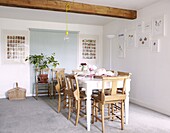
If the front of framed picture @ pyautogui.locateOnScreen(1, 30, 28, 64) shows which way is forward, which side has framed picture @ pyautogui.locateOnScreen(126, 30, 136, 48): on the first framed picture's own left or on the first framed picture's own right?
on the first framed picture's own left

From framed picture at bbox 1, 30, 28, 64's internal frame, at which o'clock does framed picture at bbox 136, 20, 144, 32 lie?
framed picture at bbox 136, 20, 144, 32 is roughly at 10 o'clock from framed picture at bbox 1, 30, 28, 64.

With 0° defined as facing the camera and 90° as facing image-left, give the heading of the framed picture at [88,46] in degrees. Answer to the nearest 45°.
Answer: approximately 0°

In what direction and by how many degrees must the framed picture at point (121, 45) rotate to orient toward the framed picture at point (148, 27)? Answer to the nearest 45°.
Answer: approximately 90° to its left

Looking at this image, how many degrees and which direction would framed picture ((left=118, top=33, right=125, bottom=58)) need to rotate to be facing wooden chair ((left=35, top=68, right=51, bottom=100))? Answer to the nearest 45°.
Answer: approximately 45° to its right

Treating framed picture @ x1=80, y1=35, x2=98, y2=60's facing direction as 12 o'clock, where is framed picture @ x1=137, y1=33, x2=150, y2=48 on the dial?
framed picture @ x1=137, y1=33, x2=150, y2=48 is roughly at 11 o'clock from framed picture @ x1=80, y1=35, x2=98, y2=60.

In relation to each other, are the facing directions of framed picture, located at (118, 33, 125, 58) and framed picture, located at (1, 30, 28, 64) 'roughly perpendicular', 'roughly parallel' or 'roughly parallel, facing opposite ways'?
roughly perpendicular

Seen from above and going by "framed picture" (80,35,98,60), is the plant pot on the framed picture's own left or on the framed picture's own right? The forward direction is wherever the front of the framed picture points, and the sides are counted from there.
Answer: on the framed picture's own right

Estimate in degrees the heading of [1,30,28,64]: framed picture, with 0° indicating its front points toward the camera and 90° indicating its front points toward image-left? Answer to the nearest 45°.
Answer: approximately 0°

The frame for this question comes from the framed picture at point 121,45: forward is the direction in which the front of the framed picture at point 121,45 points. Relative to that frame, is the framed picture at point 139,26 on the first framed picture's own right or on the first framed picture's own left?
on the first framed picture's own left
